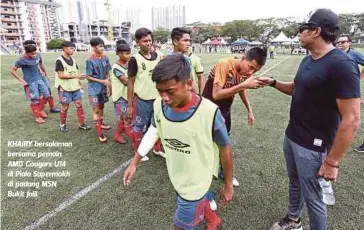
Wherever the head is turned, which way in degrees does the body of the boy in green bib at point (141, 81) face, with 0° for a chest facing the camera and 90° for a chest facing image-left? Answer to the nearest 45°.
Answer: approximately 315°

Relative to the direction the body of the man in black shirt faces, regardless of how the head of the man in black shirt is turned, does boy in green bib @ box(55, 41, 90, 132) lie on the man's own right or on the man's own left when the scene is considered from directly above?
on the man's own right

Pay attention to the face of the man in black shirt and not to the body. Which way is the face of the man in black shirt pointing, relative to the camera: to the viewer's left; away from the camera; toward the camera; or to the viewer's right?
to the viewer's left

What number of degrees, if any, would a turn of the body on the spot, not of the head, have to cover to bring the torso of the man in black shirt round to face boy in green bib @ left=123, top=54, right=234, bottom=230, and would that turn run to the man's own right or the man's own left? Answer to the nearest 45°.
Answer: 0° — they already face them
